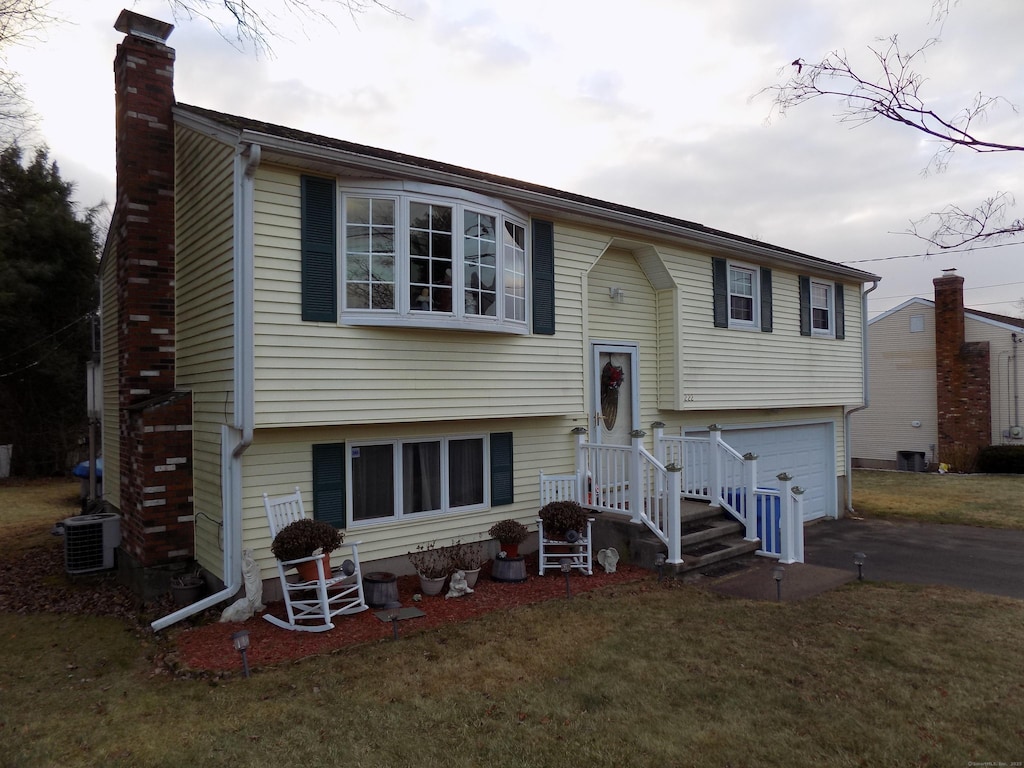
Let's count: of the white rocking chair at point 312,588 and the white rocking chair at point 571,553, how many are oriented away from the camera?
0

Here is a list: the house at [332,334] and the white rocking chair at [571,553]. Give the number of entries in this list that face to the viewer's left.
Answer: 0

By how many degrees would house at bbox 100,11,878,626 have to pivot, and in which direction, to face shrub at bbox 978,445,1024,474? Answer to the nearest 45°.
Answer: approximately 90° to its left

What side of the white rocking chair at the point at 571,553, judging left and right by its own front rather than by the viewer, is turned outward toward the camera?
front

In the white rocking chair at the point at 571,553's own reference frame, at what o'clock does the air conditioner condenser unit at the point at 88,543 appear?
The air conditioner condenser unit is roughly at 3 o'clock from the white rocking chair.

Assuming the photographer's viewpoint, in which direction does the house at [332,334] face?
facing the viewer and to the right of the viewer

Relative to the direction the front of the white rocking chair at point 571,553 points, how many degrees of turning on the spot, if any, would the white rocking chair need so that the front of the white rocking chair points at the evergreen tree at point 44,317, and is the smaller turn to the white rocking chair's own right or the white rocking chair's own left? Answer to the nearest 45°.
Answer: approximately 135° to the white rocking chair's own right
